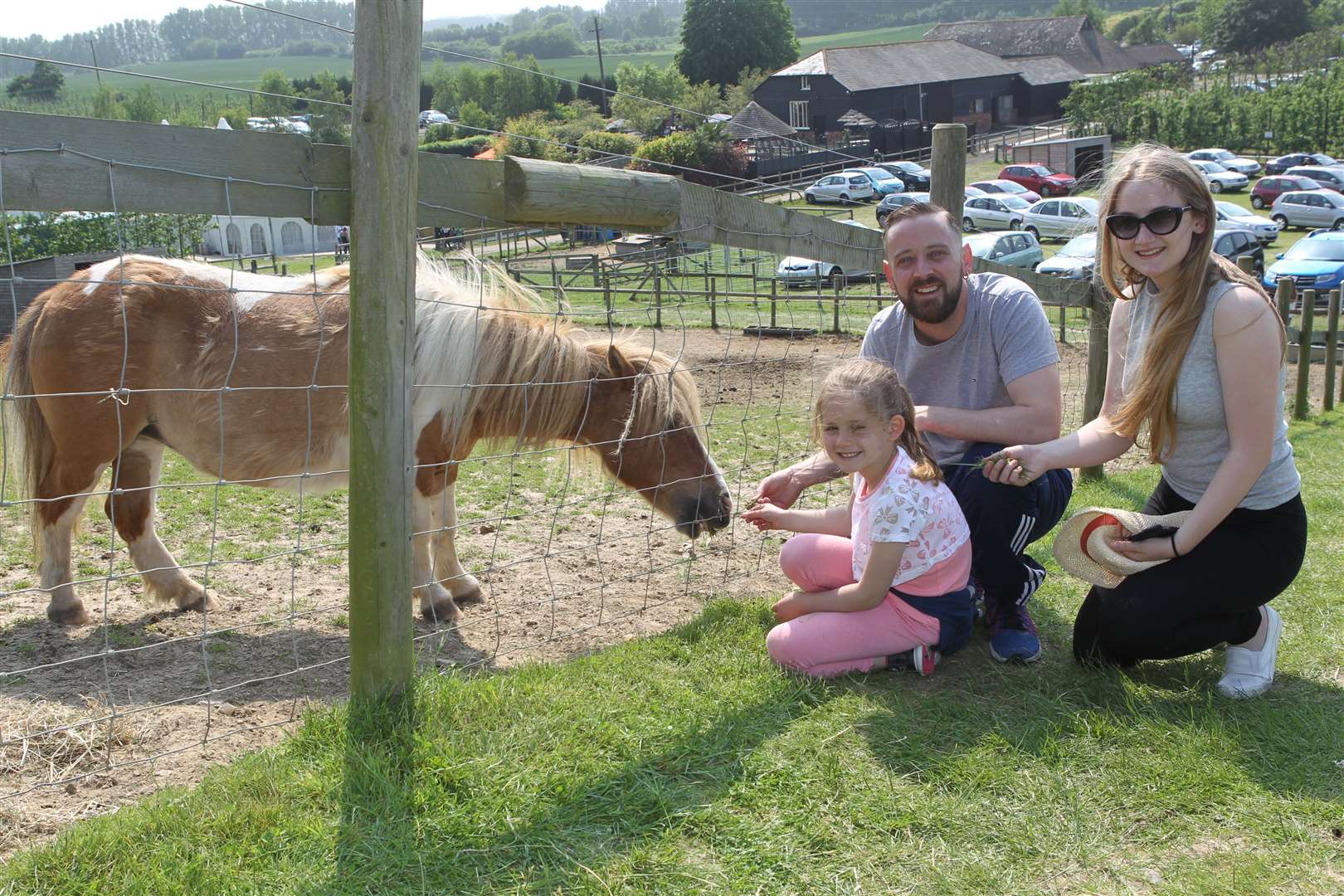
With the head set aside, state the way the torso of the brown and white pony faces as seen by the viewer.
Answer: to the viewer's right

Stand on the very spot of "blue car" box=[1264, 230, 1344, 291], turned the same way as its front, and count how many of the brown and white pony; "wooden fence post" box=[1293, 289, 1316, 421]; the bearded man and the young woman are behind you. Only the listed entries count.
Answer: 0

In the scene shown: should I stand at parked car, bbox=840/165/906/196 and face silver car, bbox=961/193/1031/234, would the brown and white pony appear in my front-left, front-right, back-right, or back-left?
front-right

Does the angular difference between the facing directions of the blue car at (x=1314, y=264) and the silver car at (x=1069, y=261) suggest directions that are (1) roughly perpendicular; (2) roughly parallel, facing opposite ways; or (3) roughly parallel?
roughly parallel

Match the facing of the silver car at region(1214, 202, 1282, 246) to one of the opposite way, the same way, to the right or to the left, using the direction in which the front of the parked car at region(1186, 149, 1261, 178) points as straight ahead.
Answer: the same way

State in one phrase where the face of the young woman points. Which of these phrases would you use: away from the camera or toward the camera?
toward the camera

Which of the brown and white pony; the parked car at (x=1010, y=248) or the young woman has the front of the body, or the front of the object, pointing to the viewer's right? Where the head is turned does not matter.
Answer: the brown and white pony

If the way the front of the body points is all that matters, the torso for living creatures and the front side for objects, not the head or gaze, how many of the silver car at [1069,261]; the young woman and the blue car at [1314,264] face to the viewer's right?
0

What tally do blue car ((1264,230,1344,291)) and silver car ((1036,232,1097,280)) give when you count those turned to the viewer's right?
0

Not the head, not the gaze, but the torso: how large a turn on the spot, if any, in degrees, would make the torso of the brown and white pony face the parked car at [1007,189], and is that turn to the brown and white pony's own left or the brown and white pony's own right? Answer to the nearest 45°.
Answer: approximately 45° to the brown and white pony's own left

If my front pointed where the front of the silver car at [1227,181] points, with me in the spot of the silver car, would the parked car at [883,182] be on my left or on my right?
on my right

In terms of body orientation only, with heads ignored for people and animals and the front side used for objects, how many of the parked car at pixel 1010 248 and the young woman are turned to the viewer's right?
0

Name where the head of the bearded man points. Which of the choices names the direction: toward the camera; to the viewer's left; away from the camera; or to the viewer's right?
toward the camera

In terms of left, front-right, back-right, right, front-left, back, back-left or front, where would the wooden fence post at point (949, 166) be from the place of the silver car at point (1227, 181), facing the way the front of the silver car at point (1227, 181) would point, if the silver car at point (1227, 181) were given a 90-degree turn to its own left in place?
back-right
